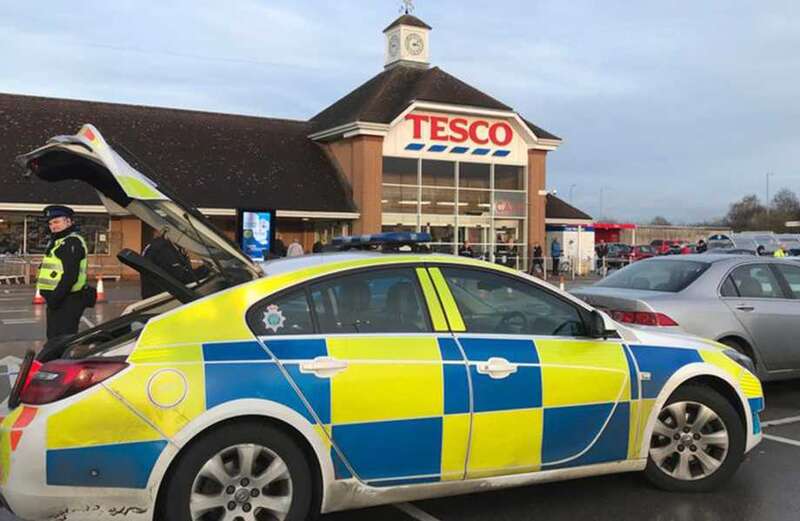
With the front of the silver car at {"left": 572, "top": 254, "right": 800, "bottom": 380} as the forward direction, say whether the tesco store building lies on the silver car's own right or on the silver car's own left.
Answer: on the silver car's own left

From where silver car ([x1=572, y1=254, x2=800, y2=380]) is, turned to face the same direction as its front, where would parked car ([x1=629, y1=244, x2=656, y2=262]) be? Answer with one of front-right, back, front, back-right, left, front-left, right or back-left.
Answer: front-left

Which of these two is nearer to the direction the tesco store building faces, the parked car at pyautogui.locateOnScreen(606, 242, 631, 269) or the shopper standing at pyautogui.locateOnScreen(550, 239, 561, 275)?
the shopper standing

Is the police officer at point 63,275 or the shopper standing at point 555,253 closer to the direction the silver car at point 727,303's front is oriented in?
the shopper standing

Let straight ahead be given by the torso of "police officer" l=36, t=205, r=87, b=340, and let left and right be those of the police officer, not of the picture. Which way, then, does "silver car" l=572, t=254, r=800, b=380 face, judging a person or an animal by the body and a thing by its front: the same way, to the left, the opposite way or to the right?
the opposite way

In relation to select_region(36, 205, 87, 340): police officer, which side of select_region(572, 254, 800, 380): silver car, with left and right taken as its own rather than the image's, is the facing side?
back

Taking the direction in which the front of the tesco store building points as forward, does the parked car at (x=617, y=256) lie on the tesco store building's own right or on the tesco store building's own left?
on the tesco store building's own left

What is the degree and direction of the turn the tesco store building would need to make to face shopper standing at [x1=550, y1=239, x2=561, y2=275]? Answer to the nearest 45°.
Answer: approximately 45° to its left

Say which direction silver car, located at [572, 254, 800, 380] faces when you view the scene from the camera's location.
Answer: facing away from the viewer and to the right of the viewer
